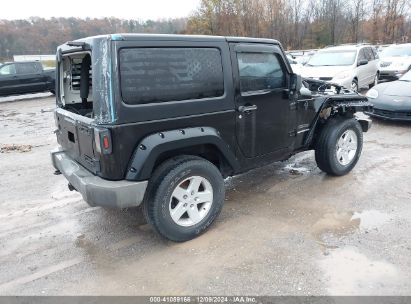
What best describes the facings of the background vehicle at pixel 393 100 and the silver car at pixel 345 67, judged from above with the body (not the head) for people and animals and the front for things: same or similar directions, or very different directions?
same or similar directions

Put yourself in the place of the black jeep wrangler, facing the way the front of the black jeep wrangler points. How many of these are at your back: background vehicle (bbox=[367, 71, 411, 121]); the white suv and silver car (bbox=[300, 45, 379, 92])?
0

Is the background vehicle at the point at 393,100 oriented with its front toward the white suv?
no

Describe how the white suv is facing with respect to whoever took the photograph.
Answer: facing the viewer and to the left of the viewer

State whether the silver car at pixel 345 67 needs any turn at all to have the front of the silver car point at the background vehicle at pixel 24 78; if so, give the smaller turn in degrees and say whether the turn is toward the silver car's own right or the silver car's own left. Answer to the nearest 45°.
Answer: approximately 45° to the silver car's own right

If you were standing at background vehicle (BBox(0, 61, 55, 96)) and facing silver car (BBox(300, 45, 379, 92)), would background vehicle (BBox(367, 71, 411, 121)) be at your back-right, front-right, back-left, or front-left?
front-right

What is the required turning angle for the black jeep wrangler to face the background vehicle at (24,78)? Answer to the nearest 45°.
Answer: approximately 90° to its left

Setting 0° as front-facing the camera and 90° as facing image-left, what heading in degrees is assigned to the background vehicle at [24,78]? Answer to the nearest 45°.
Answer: approximately 90°

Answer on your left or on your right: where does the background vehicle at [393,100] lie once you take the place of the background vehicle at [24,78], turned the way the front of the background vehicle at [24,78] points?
on your left

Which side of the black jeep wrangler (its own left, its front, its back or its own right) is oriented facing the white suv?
front

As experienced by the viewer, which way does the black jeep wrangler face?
facing away from the viewer and to the right of the viewer

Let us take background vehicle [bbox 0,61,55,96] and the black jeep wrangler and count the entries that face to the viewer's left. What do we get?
1

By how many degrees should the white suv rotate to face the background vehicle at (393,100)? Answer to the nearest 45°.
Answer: approximately 45° to its left

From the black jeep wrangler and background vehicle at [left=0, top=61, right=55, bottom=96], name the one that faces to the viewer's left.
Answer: the background vehicle

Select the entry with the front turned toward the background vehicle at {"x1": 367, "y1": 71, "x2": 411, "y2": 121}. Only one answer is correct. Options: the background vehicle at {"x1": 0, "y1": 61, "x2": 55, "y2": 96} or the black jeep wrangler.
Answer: the black jeep wrangler
